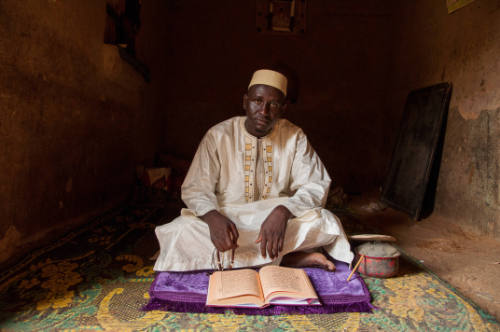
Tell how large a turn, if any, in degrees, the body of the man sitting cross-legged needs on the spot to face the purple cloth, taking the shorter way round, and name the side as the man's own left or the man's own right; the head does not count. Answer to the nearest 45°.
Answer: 0° — they already face it

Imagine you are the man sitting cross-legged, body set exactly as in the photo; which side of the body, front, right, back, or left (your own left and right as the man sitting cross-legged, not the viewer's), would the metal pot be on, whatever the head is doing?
left

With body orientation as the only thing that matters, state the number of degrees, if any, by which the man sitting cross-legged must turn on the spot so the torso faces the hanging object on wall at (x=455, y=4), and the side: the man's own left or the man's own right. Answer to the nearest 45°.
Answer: approximately 135° to the man's own left

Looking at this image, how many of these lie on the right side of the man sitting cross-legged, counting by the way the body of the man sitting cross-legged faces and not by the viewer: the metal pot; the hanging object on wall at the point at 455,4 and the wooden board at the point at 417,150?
0

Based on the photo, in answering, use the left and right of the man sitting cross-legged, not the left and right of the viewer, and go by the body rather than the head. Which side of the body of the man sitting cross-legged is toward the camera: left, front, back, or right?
front

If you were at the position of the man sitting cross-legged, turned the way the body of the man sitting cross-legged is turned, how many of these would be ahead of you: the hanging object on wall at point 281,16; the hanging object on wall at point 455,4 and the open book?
1

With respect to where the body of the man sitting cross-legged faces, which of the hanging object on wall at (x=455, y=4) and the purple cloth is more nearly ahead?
the purple cloth

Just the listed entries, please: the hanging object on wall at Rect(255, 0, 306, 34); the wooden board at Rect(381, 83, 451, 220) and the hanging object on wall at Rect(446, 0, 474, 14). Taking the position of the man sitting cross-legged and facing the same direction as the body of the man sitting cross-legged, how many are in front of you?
0

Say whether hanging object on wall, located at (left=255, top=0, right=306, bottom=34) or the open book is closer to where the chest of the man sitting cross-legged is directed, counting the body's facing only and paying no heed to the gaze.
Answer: the open book

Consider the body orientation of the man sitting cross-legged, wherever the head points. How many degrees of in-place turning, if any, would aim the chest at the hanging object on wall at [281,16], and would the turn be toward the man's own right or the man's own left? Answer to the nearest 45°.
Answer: approximately 180°

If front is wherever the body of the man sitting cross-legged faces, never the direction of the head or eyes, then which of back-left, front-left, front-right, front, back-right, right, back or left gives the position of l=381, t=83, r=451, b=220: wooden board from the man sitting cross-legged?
back-left

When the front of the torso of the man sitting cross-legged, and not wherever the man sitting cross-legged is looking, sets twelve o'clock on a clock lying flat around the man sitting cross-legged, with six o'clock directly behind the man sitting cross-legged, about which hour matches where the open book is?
The open book is roughly at 12 o'clock from the man sitting cross-legged.

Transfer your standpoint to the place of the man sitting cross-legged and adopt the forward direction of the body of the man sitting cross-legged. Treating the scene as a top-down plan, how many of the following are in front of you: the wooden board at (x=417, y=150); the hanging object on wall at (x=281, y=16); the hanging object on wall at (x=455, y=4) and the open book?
1

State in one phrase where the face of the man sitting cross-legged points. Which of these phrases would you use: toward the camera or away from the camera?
toward the camera
